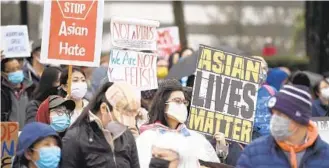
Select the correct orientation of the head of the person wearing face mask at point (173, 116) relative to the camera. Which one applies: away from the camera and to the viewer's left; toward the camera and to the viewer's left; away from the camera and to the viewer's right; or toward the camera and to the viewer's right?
toward the camera and to the viewer's right

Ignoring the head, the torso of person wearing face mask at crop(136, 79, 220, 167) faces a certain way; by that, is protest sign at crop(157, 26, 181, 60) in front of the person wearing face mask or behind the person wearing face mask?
behind
